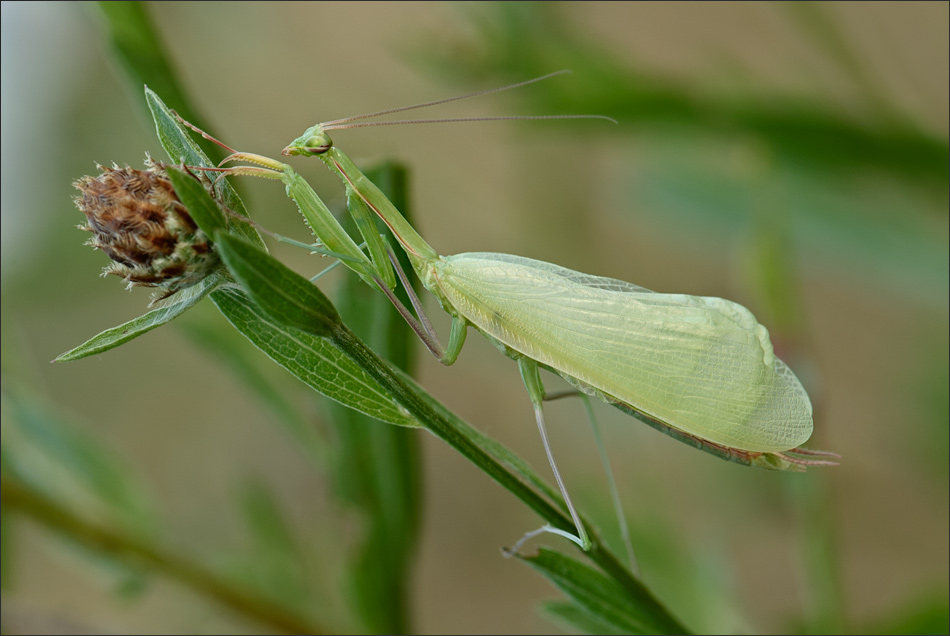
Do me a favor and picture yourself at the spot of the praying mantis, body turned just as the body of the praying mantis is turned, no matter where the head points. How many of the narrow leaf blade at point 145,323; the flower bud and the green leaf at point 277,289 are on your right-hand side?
0

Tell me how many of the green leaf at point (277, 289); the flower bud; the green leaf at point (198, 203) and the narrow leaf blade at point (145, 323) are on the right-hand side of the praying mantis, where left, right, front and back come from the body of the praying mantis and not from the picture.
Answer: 0

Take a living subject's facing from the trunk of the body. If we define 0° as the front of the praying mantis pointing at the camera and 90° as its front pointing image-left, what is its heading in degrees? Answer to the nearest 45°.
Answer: approximately 90°

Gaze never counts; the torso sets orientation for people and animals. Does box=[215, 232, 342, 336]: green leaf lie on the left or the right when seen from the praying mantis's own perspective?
on its left
